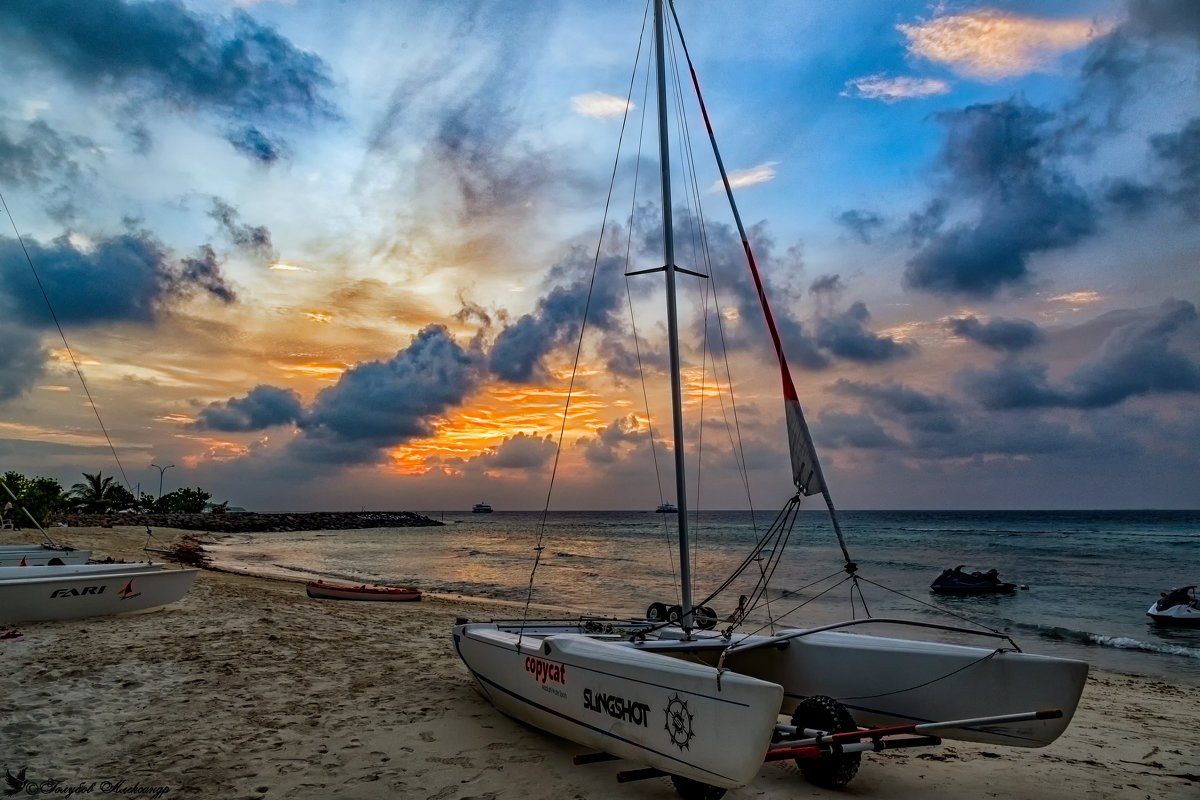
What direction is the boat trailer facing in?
to the viewer's right

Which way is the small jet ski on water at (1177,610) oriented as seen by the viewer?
to the viewer's left

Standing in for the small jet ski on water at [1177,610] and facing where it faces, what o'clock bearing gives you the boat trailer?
The boat trailer is roughly at 9 o'clock from the small jet ski on water.

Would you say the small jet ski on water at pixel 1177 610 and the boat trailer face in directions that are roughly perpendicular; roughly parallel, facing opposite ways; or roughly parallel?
roughly parallel, facing opposite ways

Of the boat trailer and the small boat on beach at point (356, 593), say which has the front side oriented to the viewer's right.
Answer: the boat trailer

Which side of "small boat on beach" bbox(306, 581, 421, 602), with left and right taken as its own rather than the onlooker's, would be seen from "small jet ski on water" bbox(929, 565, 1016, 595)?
back

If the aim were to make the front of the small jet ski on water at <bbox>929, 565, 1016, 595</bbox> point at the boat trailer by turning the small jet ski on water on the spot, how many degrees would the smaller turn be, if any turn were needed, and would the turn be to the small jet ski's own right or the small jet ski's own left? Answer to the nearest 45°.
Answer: approximately 90° to the small jet ski's own left

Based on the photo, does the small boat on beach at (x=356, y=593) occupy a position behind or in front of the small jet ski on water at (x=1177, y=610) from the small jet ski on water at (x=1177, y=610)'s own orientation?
in front

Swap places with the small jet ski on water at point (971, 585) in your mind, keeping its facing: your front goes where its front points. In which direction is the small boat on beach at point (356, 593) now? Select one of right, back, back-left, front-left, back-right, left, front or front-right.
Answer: front-left

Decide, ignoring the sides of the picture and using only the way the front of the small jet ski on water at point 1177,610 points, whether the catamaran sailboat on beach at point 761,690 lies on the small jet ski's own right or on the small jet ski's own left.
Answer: on the small jet ski's own left

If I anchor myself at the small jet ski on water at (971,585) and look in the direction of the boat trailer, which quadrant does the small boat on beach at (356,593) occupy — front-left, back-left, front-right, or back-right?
front-right

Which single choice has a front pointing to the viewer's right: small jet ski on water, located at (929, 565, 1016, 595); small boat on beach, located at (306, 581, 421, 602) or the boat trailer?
the boat trailer
